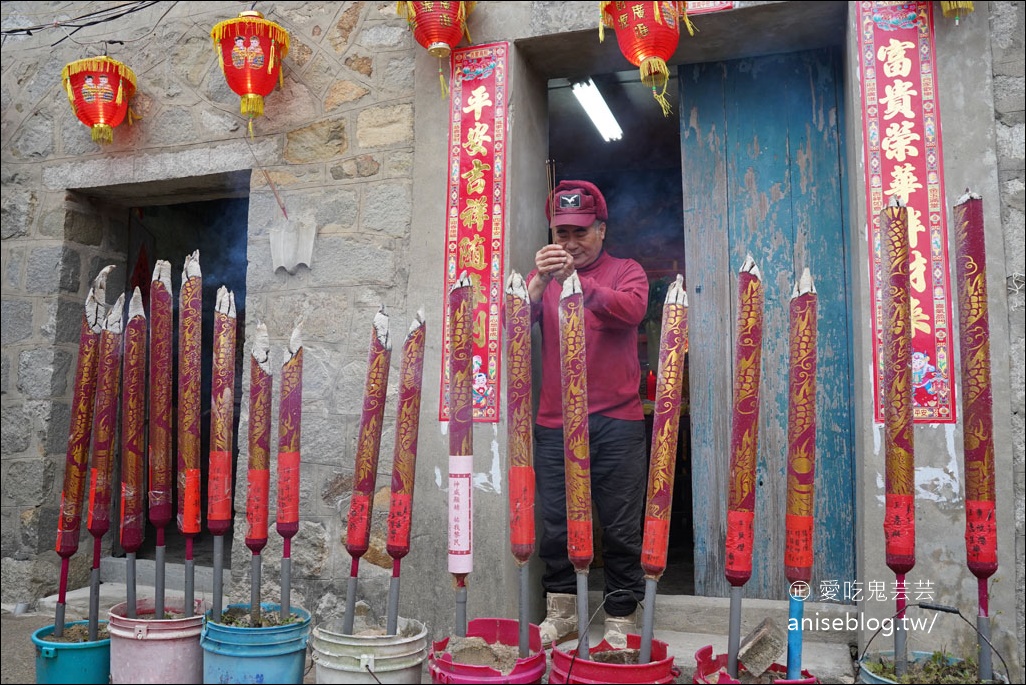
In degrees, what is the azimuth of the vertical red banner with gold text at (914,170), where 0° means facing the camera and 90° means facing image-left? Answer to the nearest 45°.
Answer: approximately 0°

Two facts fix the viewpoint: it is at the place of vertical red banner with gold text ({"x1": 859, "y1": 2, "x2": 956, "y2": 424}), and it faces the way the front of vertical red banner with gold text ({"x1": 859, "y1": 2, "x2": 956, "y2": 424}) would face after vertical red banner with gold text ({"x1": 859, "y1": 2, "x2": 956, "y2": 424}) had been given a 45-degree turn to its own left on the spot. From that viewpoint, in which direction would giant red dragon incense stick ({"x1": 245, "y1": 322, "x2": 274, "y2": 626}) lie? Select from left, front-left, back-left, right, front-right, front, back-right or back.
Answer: right

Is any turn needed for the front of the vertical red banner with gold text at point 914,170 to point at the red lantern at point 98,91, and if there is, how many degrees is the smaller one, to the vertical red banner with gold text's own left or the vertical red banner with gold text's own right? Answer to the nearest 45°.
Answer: approximately 90° to the vertical red banner with gold text's own right

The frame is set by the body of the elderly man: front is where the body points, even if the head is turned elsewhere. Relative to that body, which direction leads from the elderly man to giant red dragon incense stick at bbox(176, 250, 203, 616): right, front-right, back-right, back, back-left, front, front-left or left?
front-right

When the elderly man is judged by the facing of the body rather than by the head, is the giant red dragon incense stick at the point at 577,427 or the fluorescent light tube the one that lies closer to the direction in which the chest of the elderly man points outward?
the giant red dragon incense stick

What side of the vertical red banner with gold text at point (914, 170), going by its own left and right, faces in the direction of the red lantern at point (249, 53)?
right

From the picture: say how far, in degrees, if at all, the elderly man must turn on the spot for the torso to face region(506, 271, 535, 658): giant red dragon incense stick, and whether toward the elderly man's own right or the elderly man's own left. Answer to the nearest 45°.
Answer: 0° — they already face it

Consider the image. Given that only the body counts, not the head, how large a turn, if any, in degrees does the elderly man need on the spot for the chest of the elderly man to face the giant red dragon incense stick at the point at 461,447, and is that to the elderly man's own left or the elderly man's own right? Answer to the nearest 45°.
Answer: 0° — they already face it

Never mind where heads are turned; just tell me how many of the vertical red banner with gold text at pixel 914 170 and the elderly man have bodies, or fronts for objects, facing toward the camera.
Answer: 2

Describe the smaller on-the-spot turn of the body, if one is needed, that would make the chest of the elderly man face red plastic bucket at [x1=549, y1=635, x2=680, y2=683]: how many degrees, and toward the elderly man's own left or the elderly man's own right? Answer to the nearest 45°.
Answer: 0° — they already face it
